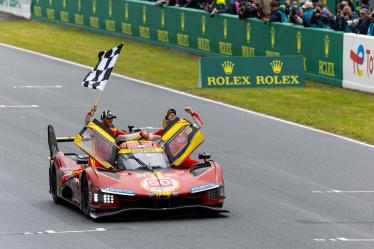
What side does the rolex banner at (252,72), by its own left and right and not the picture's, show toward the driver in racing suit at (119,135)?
front

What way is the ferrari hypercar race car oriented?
toward the camera

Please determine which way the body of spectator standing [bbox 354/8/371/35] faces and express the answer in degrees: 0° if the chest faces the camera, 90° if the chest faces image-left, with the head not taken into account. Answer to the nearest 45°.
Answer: approximately 45°

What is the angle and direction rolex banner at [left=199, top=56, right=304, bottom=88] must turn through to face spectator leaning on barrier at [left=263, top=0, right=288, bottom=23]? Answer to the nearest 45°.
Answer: approximately 180°

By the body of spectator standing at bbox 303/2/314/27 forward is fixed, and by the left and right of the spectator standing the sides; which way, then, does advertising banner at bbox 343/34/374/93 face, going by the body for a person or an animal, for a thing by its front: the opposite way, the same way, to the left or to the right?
the same way

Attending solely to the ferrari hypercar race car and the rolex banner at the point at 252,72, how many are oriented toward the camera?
2

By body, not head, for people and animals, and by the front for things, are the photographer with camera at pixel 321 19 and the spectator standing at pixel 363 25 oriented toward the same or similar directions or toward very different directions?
same or similar directions

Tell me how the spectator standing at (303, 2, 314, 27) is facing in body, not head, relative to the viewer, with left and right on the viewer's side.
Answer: facing the viewer and to the left of the viewer

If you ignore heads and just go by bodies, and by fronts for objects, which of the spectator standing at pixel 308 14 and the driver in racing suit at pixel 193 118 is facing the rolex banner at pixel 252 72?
the spectator standing

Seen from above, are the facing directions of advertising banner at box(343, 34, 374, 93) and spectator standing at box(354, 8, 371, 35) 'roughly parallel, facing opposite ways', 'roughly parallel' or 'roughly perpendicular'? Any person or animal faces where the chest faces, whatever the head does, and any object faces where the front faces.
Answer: roughly parallel

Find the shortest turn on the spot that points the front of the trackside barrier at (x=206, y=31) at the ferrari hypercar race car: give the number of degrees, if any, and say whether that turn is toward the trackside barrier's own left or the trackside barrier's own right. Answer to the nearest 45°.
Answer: approximately 45° to the trackside barrier's own left

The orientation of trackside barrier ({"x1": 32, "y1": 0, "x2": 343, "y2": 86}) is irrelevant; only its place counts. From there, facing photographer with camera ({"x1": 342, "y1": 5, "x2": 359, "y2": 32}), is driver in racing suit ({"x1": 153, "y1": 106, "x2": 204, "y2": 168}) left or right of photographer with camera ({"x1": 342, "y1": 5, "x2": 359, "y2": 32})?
right

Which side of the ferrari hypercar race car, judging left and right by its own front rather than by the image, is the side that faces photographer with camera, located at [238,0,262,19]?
back

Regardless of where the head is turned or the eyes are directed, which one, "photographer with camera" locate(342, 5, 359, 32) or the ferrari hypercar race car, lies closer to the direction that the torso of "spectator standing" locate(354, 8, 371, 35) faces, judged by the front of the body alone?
the ferrari hypercar race car

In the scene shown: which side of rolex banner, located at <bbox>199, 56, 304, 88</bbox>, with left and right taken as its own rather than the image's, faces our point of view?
front
